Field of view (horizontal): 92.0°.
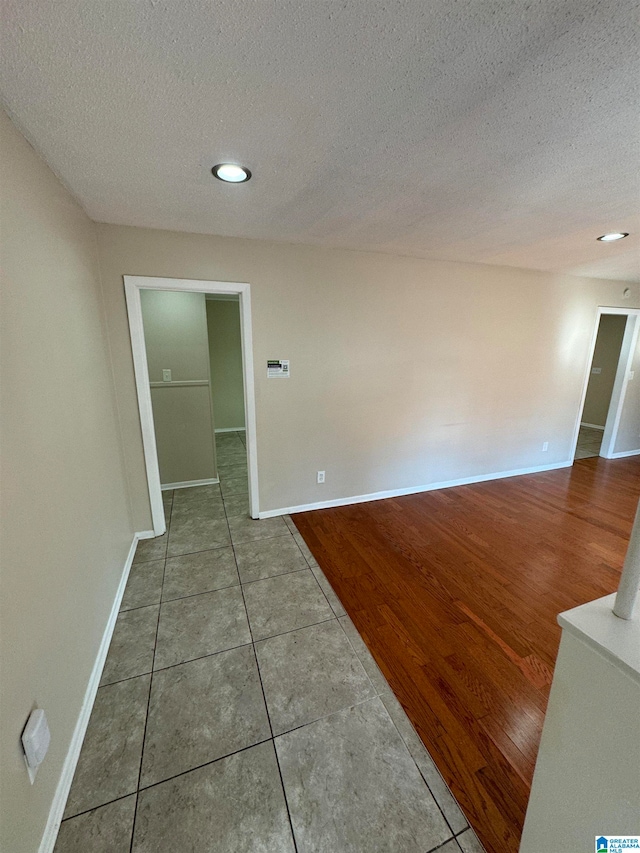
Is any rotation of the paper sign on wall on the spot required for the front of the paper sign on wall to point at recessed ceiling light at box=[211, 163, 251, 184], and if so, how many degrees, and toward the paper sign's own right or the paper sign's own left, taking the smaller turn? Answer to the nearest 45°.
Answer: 0° — it already faces it

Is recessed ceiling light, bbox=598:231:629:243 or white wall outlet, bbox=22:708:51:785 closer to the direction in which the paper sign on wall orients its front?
the white wall outlet

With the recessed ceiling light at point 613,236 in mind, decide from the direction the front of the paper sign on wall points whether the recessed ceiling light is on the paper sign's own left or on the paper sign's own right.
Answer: on the paper sign's own left

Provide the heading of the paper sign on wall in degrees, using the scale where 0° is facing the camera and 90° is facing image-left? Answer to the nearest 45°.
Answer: approximately 0°
